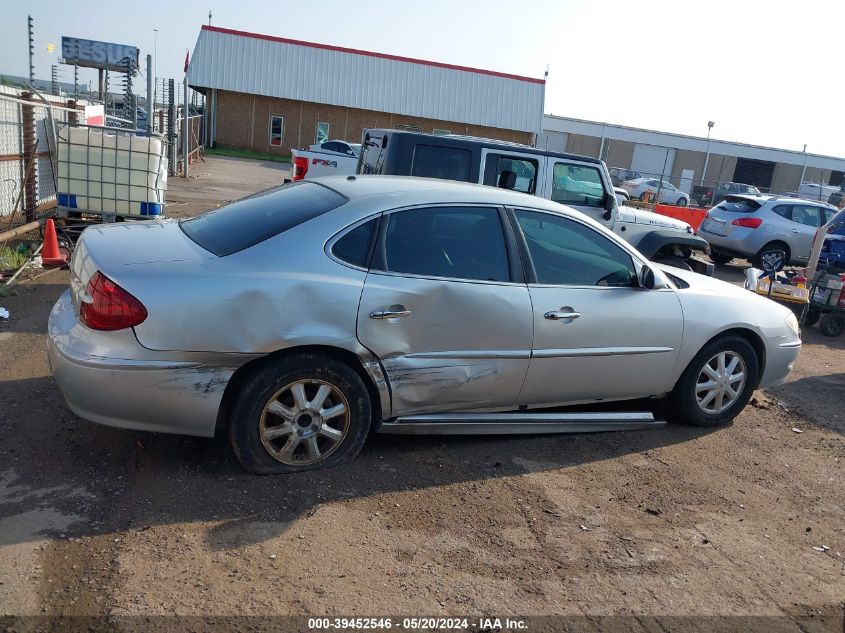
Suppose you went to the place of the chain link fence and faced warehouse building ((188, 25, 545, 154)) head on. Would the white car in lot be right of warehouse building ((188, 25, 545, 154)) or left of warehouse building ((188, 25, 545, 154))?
right

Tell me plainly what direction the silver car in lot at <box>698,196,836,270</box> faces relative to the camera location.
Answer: facing away from the viewer and to the right of the viewer

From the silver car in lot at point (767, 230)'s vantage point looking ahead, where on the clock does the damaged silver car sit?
The damaged silver car is roughly at 5 o'clock from the silver car in lot.

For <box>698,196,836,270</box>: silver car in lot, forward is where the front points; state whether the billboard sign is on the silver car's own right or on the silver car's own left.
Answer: on the silver car's own left

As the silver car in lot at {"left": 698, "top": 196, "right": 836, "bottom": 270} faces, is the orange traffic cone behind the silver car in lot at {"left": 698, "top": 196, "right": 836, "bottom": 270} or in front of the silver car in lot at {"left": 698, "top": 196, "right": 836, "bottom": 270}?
behind

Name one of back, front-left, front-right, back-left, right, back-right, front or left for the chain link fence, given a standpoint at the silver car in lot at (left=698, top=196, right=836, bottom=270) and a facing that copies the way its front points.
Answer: back

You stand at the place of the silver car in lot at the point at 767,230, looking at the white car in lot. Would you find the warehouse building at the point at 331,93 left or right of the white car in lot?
left

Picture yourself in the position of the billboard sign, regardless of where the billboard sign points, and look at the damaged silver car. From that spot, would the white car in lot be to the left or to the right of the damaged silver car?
left

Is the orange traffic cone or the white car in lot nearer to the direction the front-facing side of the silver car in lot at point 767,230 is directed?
the white car in lot

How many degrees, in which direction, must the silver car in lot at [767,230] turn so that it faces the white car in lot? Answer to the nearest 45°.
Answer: approximately 45° to its left

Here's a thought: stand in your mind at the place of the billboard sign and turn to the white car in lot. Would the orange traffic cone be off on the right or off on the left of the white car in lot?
right

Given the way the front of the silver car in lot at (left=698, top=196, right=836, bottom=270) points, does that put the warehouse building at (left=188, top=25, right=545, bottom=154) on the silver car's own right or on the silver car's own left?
on the silver car's own left
